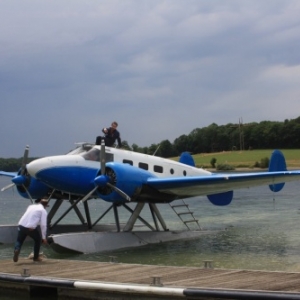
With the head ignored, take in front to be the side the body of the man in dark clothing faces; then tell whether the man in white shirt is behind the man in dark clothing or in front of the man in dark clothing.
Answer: in front

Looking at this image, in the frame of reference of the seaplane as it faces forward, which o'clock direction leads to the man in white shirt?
The man in white shirt is roughly at 11 o'clock from the seaplane.

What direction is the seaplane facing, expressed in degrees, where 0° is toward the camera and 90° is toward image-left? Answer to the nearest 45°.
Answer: approximately 45°

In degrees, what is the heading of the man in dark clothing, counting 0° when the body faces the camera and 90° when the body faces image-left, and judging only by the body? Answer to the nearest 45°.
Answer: approximately 45°
